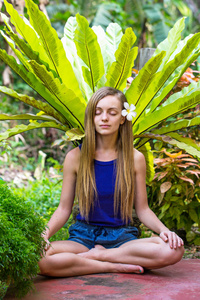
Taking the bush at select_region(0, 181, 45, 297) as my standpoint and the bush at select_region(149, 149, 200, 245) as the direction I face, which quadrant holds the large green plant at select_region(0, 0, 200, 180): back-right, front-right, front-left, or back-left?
front-left

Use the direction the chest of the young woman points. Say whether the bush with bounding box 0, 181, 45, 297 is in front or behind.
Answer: in front

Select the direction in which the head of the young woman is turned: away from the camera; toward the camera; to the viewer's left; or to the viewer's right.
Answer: toward the camera

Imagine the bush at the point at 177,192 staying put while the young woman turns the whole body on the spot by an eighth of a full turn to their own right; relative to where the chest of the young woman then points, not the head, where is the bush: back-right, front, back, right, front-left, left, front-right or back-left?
back

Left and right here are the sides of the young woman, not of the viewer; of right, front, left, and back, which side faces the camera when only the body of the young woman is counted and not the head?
front
